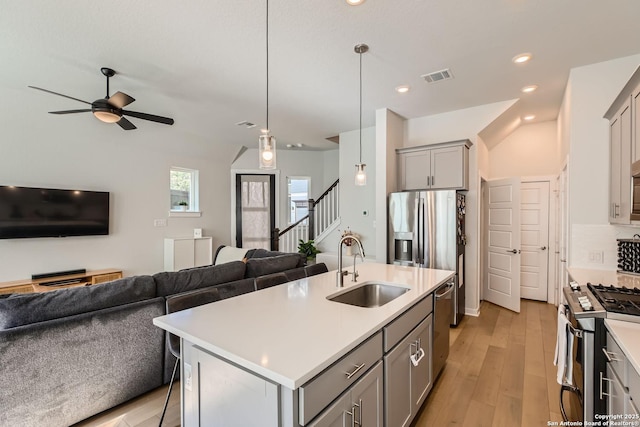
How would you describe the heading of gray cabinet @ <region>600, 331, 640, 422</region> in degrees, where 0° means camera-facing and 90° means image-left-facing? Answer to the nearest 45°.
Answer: approximately 90°

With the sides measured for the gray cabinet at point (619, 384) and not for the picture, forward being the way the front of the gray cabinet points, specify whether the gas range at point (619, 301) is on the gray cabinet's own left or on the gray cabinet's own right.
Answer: on the gray cabinet's own right

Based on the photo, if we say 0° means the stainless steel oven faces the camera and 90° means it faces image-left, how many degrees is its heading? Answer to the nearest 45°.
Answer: approximately 90°

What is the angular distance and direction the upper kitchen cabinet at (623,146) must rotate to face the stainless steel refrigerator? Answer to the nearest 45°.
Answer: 0° — it already faces it

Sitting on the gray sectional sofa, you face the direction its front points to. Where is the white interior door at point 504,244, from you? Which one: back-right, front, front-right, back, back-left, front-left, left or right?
back-right

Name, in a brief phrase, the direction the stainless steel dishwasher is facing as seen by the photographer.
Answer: facing to the right of the viewer

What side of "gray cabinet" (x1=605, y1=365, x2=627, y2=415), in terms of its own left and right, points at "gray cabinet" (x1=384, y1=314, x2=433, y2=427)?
front

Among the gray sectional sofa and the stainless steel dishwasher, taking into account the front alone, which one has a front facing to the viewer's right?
the stainless steel dishwasher

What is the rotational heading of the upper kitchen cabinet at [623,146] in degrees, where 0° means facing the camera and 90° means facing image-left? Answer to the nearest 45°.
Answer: approximately 90°

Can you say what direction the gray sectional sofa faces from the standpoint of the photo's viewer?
facing away from the viewer and to the left of the viewer

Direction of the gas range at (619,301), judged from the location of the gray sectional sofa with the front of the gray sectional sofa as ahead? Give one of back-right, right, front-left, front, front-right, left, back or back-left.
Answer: back
